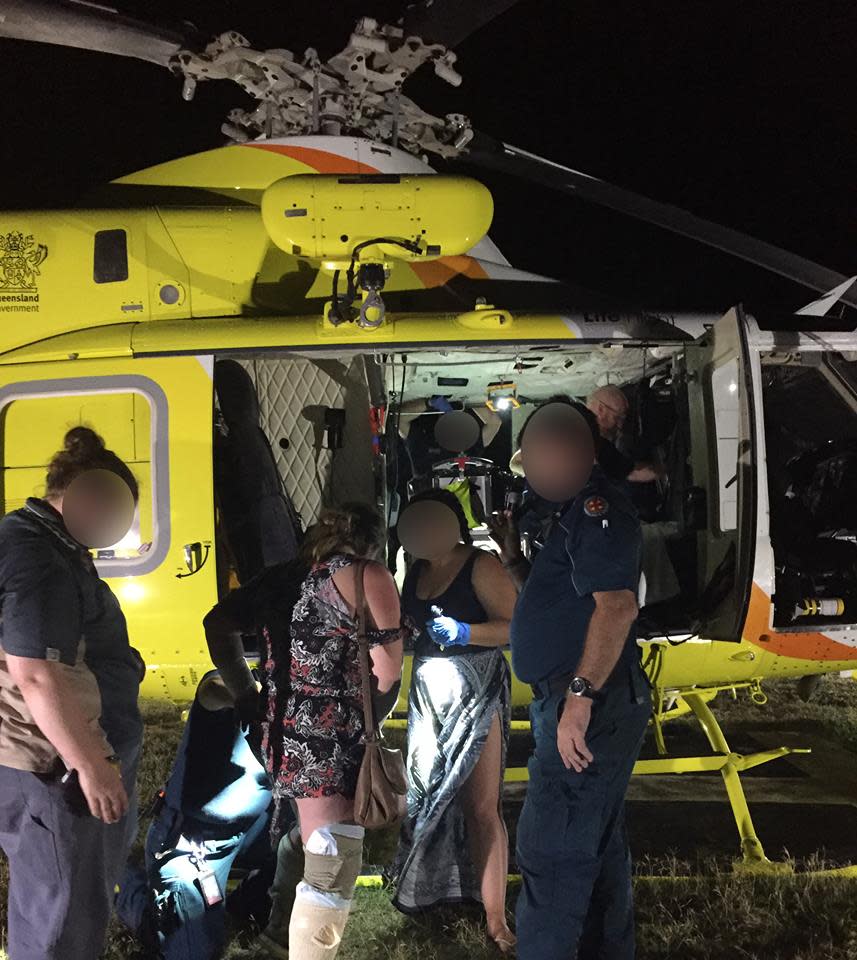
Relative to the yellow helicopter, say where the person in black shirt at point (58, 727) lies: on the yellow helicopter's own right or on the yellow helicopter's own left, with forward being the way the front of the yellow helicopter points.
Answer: on the yellow helicopter's own right

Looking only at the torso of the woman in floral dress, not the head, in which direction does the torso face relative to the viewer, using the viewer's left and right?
facing away from the viewer and to the right of the viewer

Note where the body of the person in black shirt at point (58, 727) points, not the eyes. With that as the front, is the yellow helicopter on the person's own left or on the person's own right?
on the person's own left

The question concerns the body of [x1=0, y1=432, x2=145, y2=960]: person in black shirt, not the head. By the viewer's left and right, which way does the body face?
facing to the right of the viewer

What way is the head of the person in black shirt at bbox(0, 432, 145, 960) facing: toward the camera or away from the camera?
toward the camera

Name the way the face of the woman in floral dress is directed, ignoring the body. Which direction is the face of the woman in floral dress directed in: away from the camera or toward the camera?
away from the camera

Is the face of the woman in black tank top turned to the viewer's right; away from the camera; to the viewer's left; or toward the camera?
toward the camera

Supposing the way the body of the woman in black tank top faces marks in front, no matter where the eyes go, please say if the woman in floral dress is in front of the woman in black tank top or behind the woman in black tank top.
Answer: in front

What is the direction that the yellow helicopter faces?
to the viewer's right

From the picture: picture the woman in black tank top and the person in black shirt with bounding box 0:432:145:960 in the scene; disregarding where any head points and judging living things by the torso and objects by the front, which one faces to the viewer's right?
the person in black shirt

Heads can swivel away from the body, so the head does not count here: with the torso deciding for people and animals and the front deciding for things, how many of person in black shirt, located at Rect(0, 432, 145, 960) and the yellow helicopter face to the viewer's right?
2

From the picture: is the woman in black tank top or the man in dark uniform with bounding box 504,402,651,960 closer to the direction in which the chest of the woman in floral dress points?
the woman in black tank top

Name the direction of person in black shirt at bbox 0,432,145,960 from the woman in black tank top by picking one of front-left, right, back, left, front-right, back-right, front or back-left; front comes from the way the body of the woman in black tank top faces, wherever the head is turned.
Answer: front

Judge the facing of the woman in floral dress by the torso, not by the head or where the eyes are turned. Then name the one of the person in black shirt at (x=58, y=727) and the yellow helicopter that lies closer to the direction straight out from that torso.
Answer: the yellow helicopter

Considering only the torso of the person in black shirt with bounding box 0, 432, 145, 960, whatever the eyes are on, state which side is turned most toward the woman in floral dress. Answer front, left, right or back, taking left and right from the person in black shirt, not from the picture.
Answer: front
